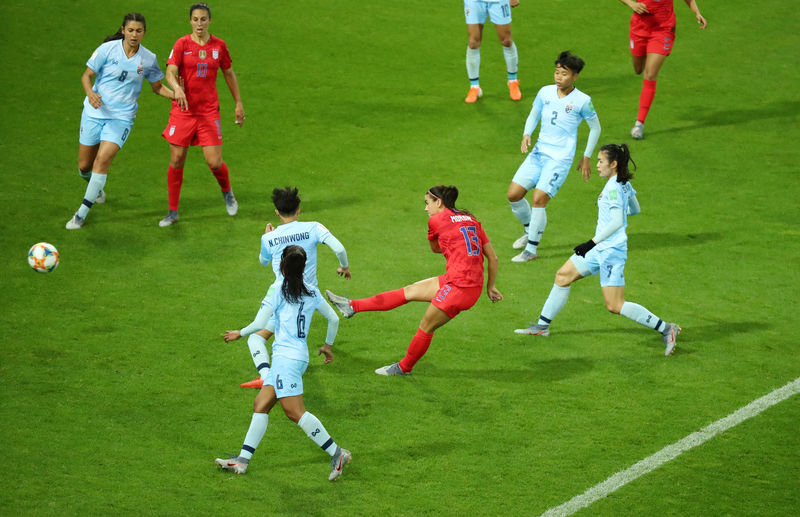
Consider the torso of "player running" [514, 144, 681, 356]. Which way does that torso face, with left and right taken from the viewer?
facing to the left of the viewer

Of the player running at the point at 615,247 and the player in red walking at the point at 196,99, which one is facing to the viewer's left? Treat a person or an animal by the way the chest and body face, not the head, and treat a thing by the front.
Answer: the player running

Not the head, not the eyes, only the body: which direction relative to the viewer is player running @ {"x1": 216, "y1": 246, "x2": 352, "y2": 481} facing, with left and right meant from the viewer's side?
facing away from the viewer and to the left of the viewer

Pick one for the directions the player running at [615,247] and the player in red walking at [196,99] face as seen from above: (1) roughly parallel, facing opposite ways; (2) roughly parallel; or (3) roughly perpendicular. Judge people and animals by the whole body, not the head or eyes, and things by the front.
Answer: roughly perpendicular

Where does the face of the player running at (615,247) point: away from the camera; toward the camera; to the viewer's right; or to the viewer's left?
to the viewer's left

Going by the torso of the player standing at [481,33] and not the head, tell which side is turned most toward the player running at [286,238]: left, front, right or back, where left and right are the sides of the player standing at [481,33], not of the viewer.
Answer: front

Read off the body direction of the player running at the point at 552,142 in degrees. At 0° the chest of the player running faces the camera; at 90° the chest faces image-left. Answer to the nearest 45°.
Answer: approximately 45°

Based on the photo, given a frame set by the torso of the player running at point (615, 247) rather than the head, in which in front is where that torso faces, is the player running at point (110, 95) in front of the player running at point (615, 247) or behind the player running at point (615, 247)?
in front

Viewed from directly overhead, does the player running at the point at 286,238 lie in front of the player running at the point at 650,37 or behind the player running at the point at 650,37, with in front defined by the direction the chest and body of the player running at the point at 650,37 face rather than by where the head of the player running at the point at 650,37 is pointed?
in front

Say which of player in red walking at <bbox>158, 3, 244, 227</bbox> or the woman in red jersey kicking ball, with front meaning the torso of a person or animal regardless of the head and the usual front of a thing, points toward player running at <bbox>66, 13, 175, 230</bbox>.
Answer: the woman in red jersey kicking ball

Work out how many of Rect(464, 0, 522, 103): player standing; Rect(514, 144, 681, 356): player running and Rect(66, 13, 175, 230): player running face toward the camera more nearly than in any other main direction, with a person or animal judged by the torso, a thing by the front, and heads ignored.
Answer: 2

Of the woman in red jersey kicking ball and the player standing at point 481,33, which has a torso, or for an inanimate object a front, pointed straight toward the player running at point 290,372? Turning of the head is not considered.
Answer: the player standing at point 481,33

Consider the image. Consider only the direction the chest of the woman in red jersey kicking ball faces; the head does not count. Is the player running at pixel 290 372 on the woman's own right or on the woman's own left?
on the woman's own left

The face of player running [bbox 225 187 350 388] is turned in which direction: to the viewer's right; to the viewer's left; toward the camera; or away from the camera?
away from the camera

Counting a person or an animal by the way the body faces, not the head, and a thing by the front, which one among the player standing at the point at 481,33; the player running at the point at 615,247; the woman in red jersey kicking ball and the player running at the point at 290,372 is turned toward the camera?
the player standing at the point at 481,33

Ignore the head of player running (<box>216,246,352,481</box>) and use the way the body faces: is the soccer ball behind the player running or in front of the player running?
in front
